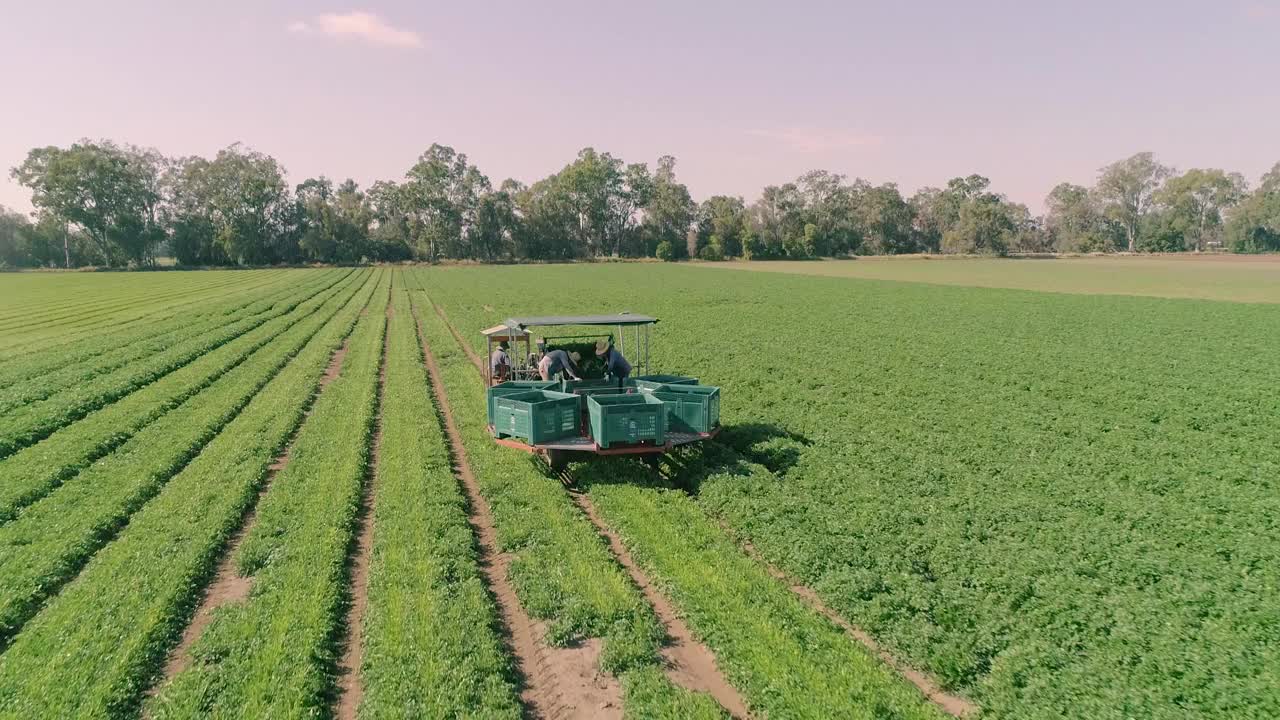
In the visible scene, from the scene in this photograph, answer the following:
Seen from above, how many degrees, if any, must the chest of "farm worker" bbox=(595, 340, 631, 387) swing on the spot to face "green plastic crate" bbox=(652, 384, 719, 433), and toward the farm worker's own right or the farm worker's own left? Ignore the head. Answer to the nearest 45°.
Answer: approximately 135° to the farm worker's own left

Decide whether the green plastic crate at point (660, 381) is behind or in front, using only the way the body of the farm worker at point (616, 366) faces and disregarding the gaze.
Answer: behind

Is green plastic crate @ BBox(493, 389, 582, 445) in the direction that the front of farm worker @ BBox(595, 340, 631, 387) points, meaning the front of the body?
no

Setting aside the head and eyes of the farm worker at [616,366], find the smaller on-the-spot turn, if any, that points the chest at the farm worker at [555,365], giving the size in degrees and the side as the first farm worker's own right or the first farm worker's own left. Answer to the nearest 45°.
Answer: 0° — they already face them

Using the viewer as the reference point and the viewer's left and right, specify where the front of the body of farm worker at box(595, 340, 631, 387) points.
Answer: facing to the left of the viewer

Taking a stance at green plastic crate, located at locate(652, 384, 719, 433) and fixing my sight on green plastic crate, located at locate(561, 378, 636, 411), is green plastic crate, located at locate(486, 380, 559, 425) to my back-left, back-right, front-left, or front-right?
front-left

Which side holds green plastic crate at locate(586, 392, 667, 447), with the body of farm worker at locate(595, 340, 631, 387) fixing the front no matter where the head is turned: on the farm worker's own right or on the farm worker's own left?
on the farm worker's own left

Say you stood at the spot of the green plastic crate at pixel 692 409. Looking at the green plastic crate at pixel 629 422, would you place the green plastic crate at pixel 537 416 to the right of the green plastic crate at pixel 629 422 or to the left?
right

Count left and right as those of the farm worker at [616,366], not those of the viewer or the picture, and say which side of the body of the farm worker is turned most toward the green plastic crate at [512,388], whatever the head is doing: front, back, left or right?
front

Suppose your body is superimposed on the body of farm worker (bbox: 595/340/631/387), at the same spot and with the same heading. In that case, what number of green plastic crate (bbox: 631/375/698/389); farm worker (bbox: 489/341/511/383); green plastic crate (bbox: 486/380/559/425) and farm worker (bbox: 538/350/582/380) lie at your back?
1
